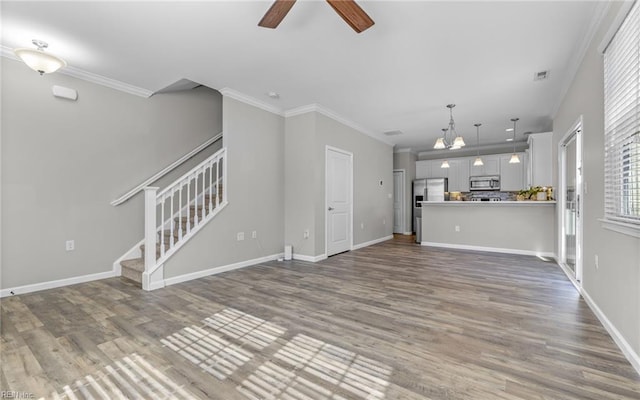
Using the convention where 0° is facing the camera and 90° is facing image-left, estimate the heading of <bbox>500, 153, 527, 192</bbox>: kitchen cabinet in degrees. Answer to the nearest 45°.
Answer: approximately 0°

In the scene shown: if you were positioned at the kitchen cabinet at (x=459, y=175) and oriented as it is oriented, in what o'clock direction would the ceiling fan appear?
The ceiling fan is roughly at 12 o'clock from the kitchen cabinet.

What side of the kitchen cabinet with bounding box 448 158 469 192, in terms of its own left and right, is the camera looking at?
front

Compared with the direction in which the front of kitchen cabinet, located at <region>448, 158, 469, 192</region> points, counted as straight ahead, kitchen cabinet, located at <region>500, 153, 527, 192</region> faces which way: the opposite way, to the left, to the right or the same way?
the same way

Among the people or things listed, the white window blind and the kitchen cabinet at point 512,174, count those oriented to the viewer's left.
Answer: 1

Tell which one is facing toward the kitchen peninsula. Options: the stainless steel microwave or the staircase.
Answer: the stainless steel microwave

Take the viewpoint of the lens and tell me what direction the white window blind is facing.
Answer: facing to the left of the viewer

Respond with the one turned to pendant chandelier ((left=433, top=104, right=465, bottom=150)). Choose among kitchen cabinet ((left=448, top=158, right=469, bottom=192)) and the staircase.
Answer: the kitchen cabinet

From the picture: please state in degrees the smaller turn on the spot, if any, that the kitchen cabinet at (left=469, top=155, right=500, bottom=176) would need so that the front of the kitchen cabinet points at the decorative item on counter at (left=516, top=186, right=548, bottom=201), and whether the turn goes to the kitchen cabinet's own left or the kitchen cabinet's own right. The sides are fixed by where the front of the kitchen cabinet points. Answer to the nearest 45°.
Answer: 0° — it already faces it

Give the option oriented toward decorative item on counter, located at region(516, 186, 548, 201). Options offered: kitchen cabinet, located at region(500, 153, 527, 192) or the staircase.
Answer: the kitchen cabinet

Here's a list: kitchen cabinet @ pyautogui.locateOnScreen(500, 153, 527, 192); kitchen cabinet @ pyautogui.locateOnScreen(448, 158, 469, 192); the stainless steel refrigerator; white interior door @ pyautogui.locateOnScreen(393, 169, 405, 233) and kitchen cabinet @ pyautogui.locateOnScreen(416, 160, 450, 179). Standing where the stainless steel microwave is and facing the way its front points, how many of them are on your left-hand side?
1

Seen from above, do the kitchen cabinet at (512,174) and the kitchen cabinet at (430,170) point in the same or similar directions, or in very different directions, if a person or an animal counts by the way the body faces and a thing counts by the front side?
same or similar directions

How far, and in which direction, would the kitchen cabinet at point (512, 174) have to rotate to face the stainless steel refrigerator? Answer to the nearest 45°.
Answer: approximately 90° to its right

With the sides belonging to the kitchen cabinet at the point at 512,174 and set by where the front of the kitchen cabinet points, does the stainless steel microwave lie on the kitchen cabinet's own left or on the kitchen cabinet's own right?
on the kitchen cabinet's own right

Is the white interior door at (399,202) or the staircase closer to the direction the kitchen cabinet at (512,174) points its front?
the staircase

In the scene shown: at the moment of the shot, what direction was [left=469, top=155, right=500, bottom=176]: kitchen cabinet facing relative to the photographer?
facing the viewer

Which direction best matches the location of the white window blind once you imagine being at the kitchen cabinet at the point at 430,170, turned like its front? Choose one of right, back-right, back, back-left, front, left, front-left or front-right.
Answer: front

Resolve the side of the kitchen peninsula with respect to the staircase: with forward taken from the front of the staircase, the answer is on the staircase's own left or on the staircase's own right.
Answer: on the staircase's own left

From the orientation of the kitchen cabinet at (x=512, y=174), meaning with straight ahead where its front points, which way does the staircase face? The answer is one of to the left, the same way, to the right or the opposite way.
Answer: the same way

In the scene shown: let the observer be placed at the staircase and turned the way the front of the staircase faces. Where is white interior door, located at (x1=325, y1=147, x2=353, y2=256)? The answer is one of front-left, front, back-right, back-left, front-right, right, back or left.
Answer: back-left

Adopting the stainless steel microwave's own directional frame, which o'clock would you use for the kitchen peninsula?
The kitchen peninsula is roughly at 12 o'clock from the stainless steel microwave.
